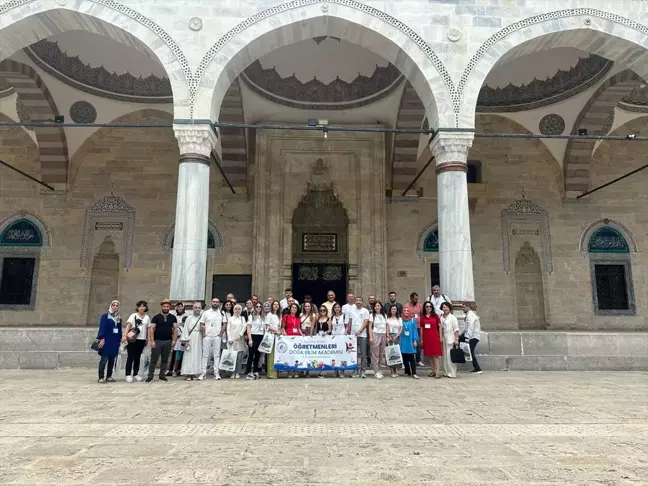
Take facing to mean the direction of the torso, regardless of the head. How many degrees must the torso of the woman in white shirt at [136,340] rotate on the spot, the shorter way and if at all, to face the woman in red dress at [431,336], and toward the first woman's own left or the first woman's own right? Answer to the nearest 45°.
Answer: approximately 90° to the first woman's own left

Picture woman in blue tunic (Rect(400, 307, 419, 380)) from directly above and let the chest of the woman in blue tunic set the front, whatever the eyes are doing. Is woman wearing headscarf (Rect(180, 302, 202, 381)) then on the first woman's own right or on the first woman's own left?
on the first woman's own right

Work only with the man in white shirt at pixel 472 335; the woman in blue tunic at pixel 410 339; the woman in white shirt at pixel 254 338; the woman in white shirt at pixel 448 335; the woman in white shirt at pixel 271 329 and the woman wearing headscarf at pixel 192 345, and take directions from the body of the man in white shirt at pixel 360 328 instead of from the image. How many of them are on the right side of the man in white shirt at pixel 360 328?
3

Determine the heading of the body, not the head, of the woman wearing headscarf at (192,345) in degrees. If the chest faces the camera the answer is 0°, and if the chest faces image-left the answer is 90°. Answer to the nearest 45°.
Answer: approximately 0°

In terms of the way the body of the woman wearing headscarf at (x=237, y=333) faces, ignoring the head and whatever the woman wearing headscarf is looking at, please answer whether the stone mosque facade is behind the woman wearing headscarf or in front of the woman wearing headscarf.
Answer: behind

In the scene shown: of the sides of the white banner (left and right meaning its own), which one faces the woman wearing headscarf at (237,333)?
right
